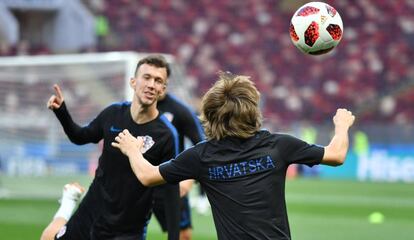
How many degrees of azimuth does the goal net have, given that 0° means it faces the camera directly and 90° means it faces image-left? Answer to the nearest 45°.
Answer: approximately 45°

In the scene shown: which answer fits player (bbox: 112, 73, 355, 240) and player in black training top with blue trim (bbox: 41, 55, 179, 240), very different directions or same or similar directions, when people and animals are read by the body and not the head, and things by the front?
very different directions

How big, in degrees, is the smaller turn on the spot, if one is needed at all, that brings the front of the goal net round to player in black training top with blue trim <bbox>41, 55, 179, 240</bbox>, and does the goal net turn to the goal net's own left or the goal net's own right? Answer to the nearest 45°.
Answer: approximately 45° to the goal net's own left

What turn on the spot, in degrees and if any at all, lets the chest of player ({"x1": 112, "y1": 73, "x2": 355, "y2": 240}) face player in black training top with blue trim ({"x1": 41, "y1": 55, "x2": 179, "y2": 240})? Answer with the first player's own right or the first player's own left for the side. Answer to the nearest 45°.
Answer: approximately 45° to the first player's own left

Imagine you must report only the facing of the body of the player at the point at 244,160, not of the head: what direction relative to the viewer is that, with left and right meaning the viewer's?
facing away from the viewer

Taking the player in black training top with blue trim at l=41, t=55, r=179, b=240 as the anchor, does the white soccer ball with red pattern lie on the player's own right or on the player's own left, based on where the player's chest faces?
on the player's own left

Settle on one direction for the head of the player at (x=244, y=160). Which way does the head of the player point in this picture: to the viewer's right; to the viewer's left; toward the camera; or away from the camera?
away from the camera

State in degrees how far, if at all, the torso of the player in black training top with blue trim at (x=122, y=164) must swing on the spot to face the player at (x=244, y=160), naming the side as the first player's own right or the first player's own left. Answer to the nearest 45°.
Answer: approximately 45° to the first player's own left

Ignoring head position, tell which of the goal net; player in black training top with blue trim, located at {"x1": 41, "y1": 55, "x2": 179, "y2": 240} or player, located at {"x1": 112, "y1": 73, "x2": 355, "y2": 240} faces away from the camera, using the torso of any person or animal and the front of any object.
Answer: the player

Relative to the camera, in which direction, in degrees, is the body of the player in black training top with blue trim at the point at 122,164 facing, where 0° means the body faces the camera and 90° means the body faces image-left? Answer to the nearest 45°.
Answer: approximately 0°
